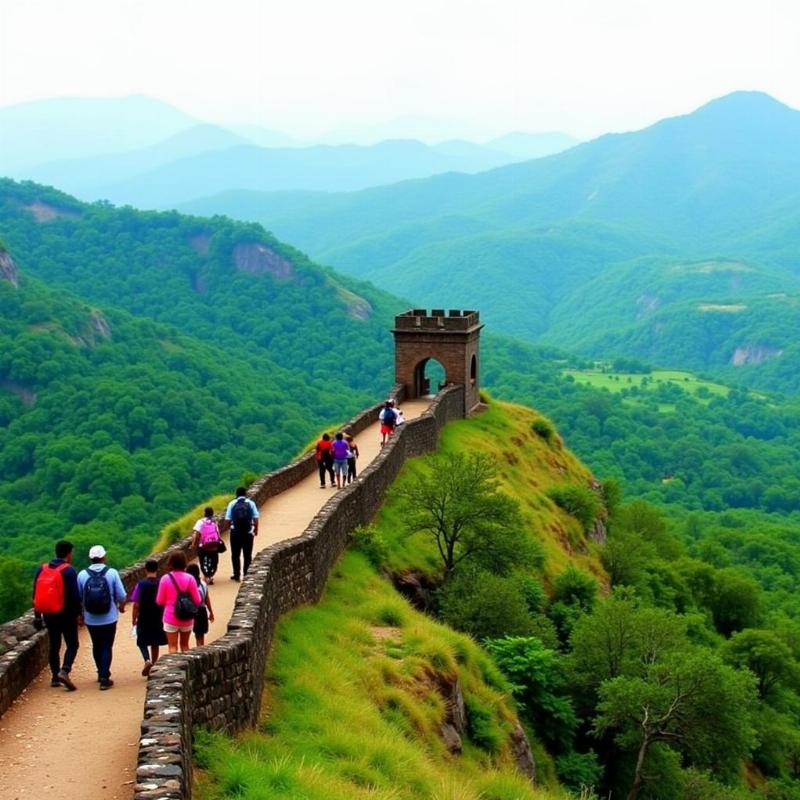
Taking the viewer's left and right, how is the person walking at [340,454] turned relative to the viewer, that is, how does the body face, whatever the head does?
facing away from the viewer

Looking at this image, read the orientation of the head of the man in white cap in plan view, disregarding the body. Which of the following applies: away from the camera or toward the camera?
away from the camera

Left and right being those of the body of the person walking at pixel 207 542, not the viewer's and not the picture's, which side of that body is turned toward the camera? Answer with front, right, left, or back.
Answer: back

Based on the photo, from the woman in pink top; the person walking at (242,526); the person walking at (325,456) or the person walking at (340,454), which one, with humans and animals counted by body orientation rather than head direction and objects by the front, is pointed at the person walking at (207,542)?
the woman in pink top

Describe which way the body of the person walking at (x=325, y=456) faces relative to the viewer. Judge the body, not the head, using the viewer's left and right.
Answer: facing away from the viewer

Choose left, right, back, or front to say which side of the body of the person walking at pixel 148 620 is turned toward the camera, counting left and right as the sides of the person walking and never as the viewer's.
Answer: back

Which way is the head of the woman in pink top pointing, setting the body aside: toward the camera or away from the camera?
away from the camera

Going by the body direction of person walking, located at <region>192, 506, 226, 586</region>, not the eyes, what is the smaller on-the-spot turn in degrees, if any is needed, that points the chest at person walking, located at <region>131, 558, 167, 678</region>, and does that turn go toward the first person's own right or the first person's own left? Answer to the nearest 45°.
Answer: approximately 180°

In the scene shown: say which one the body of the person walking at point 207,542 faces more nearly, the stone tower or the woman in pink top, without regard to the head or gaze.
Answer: the stone tower

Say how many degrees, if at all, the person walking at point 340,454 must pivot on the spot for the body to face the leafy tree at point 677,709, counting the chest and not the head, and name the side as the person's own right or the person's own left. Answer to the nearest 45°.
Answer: approximately 135° to the person's own right

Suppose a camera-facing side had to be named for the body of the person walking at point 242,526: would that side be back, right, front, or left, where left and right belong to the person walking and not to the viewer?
back

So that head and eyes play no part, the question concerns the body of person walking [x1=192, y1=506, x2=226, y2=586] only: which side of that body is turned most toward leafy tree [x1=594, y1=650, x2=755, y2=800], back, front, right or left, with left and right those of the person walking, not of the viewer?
right

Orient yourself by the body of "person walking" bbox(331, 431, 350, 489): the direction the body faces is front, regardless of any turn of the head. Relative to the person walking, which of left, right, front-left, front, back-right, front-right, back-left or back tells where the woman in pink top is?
back

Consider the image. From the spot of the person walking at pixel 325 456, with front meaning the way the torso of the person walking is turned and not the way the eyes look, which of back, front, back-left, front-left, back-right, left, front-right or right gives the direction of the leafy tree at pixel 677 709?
back-right

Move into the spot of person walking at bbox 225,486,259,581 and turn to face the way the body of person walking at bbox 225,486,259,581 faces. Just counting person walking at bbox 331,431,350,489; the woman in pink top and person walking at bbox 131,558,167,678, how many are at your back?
2

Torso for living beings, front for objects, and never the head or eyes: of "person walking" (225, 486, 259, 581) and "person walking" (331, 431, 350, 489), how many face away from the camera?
2
